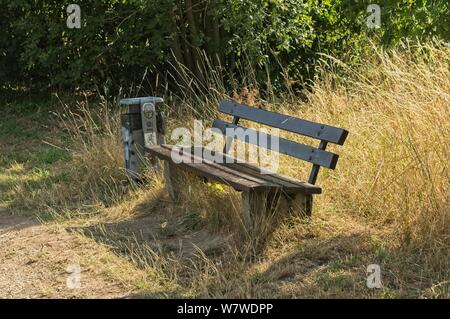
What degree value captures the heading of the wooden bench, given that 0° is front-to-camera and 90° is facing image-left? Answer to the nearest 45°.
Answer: approximately 45°

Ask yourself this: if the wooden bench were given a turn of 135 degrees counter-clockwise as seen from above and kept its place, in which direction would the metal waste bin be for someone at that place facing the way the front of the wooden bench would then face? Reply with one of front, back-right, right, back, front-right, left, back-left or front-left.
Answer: back-left
